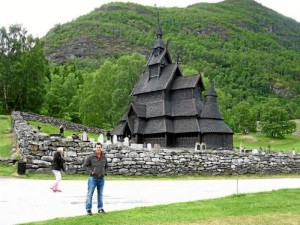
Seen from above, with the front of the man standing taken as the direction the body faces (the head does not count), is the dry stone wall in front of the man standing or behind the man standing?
behind

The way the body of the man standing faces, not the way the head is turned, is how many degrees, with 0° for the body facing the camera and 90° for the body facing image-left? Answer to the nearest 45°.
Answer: approximately 0°
